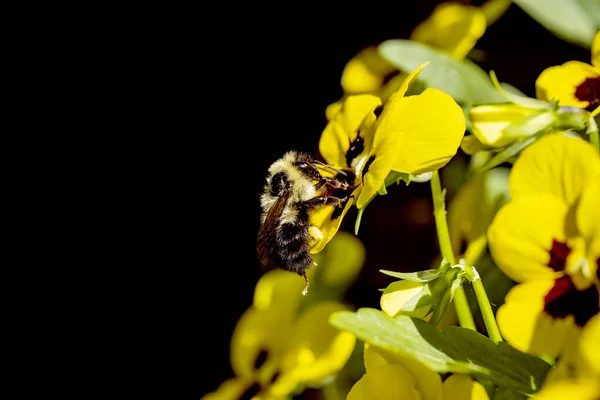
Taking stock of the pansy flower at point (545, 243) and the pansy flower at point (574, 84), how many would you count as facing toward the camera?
2

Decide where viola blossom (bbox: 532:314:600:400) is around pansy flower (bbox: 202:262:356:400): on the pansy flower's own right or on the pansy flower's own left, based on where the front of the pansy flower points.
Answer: on the pansy flower's own left

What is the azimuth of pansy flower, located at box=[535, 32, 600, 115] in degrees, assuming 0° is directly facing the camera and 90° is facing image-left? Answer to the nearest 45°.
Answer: approximately 0°
